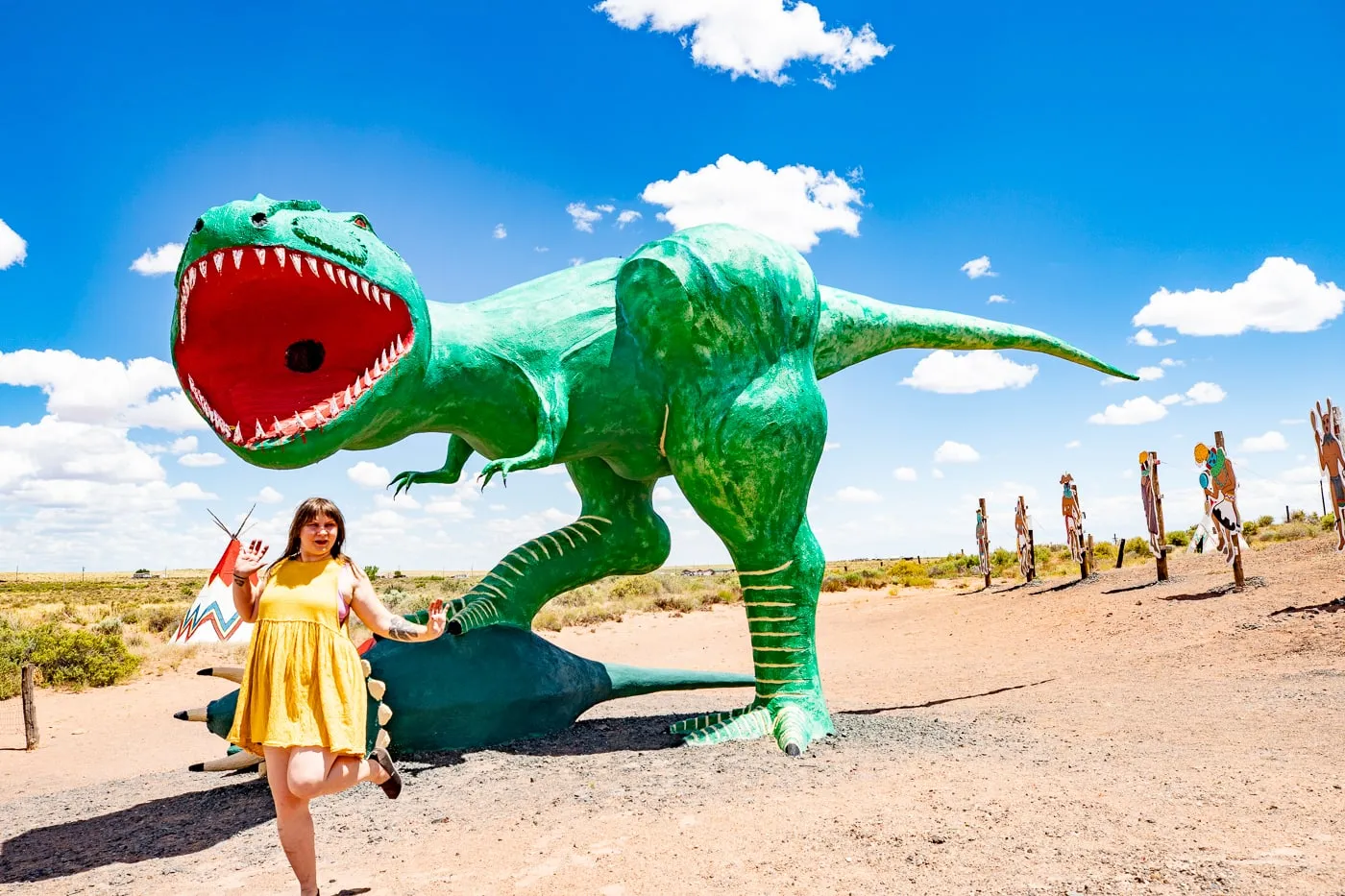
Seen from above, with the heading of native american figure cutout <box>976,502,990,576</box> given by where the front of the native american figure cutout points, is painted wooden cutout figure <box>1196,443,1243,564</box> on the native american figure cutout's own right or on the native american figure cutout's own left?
on the native american figure cutout's own left

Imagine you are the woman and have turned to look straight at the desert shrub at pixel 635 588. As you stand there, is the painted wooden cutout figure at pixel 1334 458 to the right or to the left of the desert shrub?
right

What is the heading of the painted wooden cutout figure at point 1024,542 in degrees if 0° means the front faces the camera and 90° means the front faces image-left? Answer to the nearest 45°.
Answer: approximately 45°

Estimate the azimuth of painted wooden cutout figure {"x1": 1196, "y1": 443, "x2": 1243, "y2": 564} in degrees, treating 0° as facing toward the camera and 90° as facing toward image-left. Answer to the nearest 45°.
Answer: approximately 45°

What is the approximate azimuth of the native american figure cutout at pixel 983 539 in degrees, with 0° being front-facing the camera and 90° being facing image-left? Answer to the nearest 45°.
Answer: approximately 45°

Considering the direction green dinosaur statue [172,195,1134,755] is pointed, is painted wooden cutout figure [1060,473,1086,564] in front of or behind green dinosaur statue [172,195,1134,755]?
behind
